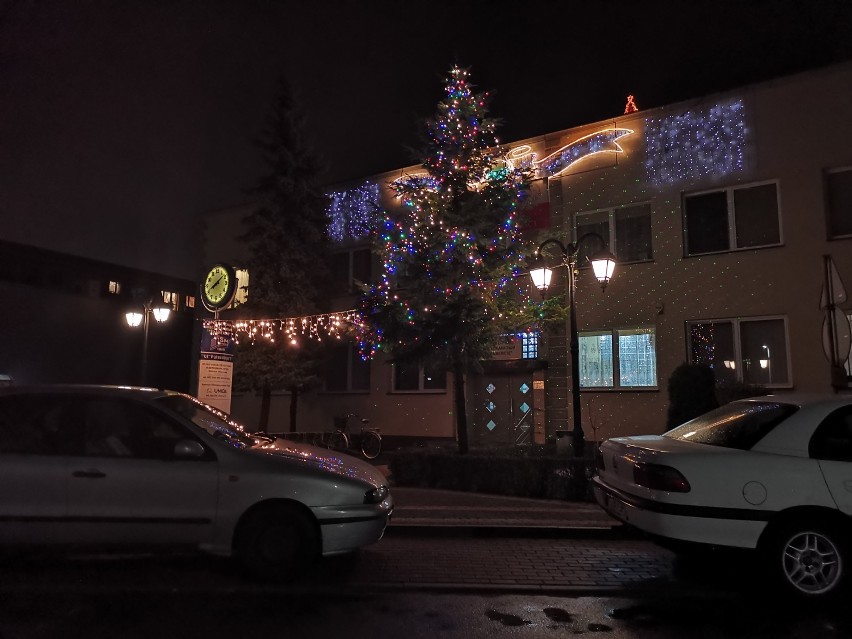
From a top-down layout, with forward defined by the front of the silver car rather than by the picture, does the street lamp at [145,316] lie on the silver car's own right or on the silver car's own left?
on the silver car's own left

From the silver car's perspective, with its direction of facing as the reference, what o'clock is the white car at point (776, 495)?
The white car is roughly at 1 o'clock from the silver car.

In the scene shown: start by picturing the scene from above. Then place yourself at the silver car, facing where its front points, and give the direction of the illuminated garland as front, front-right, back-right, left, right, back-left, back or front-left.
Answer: left

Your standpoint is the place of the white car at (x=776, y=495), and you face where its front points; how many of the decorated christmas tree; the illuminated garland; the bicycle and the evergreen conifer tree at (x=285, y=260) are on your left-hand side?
4

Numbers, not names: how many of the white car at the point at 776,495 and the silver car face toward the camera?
0

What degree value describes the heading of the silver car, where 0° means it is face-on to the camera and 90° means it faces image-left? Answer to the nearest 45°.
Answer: approximately 270°

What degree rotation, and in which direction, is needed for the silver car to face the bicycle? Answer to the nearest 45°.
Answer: approximately 90° to its left

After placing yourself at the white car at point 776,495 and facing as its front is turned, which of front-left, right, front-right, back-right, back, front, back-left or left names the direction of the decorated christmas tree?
left

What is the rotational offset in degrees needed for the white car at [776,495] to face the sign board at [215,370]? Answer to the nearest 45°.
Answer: approximately 135° to its left

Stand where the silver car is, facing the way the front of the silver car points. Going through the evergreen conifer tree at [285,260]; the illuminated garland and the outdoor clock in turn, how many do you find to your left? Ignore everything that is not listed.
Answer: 3

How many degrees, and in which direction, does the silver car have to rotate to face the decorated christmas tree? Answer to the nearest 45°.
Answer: approximately 45° to its left

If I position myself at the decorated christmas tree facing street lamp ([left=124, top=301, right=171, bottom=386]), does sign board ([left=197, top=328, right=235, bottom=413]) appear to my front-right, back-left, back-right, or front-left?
front-left

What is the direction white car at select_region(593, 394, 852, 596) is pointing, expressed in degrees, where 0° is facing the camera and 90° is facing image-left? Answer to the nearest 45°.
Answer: approximately 225°

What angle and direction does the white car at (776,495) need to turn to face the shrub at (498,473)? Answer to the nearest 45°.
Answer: approximately 90° to its left

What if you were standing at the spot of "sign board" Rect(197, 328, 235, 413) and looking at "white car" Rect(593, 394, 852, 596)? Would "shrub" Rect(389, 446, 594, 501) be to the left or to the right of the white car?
left
